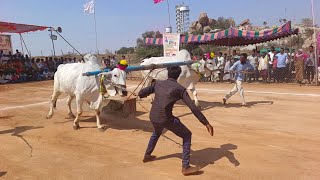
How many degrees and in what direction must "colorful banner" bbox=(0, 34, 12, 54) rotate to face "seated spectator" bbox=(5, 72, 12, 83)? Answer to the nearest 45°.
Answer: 0° — it already faces them

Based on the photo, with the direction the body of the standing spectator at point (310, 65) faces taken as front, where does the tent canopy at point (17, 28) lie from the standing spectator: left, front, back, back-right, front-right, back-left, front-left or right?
right

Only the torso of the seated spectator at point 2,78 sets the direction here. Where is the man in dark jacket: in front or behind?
in front

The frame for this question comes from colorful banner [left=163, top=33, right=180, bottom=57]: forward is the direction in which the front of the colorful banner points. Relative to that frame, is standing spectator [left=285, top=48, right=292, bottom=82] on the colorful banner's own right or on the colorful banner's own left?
on the colorful banner's own left

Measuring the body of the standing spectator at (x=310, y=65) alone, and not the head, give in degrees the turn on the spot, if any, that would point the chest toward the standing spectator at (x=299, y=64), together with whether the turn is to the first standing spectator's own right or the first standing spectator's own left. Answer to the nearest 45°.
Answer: approximately 90° to the first standing spectator's own right

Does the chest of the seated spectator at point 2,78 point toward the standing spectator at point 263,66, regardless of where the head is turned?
yes

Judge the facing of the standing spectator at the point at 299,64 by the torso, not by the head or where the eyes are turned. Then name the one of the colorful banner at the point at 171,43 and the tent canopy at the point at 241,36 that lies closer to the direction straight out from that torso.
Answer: the colorful banner
